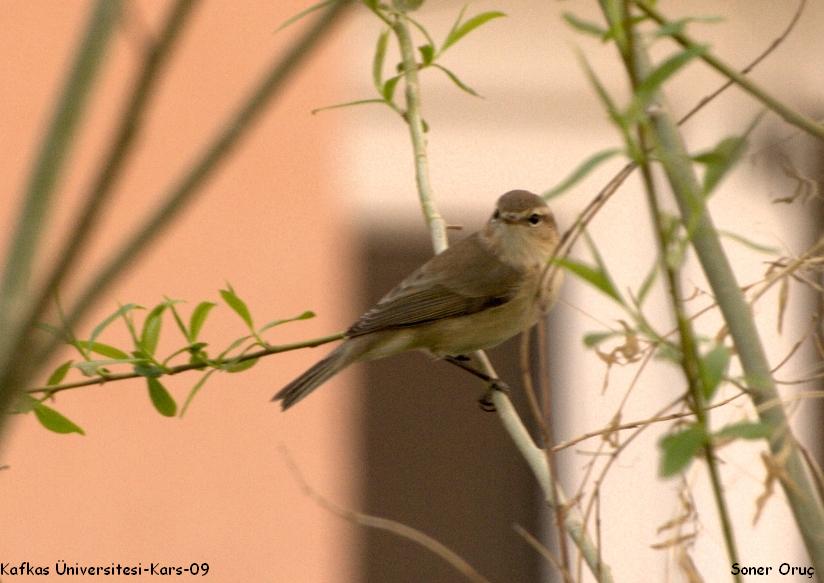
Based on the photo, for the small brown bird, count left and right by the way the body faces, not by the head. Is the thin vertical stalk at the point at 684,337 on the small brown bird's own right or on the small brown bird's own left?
on the small brown bird's own right

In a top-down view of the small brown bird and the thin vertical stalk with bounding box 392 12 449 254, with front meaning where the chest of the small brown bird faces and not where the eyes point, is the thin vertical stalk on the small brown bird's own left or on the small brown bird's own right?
on the small brown bird's own left

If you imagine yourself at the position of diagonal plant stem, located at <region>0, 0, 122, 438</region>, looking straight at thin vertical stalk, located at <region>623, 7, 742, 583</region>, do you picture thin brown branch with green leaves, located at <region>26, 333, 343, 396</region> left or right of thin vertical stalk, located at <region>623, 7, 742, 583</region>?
left

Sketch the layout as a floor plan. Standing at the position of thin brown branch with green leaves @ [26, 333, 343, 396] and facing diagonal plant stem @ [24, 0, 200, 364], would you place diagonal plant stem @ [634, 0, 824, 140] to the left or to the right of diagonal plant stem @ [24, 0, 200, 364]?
left

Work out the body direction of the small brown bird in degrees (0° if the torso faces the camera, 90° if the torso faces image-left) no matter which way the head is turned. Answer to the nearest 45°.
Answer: approximately 270°
